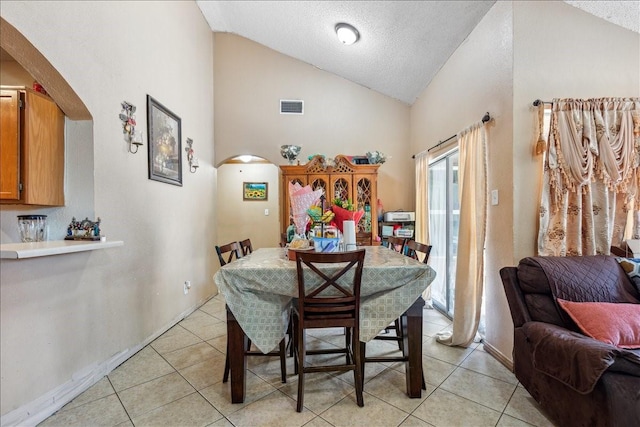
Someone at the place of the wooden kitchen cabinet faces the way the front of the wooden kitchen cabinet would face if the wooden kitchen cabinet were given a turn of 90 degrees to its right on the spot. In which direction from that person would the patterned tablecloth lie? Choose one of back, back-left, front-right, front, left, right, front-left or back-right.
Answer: back

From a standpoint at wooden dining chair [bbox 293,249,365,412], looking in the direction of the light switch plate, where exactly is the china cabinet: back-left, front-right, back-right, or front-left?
front-left

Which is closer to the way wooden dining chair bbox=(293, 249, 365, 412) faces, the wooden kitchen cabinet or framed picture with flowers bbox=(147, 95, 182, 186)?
the framed picture with flowers

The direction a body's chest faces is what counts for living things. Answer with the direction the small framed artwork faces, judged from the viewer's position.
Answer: facing the viewer

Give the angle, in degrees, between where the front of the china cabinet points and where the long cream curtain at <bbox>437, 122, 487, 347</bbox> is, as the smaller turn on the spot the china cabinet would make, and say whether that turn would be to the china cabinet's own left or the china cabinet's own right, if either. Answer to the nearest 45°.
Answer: approximately 45° to the china cabinet's own left

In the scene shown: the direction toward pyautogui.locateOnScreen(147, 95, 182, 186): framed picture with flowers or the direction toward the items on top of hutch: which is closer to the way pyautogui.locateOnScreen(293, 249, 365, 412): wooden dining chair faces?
the items on top of hutch

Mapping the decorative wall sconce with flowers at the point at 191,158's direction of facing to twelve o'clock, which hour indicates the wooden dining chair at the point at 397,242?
The wooden dining chair is roughly at 12 o'clock from the decorative wall sconce with flowers.

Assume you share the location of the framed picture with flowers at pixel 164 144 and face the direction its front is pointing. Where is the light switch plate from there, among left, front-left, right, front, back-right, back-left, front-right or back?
front

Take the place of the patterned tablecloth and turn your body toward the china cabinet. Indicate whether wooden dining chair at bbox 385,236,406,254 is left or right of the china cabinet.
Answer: right

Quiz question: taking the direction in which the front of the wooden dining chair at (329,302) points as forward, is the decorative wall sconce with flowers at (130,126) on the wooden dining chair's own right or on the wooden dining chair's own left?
on the wooden dining chair's own left

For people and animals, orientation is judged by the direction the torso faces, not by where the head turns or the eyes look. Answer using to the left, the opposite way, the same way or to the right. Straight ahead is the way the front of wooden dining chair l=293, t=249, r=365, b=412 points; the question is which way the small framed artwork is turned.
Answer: the opposite way

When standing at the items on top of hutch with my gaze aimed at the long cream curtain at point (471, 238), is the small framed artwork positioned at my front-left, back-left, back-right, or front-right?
back-left

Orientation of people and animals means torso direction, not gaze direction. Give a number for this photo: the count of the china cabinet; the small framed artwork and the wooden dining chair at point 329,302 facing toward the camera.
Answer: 2

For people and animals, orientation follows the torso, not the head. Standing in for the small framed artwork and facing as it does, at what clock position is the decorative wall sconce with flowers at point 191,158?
The decorative wall sconce with flowers is roughly at 1 o'clock from the small framed artwork.

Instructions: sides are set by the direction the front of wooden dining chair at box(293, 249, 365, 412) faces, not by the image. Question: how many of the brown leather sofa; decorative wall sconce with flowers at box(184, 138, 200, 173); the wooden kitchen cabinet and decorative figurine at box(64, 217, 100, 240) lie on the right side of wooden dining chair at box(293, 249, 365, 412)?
1

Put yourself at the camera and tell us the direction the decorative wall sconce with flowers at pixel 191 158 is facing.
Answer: facing the viewer and to the right of the viewer

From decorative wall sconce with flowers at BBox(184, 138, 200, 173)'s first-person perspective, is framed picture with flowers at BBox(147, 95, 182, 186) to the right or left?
on its right

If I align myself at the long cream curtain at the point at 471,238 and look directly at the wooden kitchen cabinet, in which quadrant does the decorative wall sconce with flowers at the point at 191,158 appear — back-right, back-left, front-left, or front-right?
front-right

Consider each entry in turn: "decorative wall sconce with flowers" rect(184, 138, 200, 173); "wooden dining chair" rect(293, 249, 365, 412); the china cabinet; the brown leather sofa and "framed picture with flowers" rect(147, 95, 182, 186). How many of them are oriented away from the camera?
1

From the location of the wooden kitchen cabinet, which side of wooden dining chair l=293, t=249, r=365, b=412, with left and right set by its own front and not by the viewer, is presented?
left

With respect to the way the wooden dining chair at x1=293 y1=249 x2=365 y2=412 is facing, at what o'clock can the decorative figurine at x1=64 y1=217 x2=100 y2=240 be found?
The decorative figurine is roughly at 9 o'clock from the wooden dining chair.

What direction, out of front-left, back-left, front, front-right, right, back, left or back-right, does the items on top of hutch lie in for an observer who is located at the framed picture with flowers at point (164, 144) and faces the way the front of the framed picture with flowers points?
front-left

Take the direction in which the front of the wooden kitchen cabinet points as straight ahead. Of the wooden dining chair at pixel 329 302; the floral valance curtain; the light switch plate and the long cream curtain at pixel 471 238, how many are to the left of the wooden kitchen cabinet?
4
